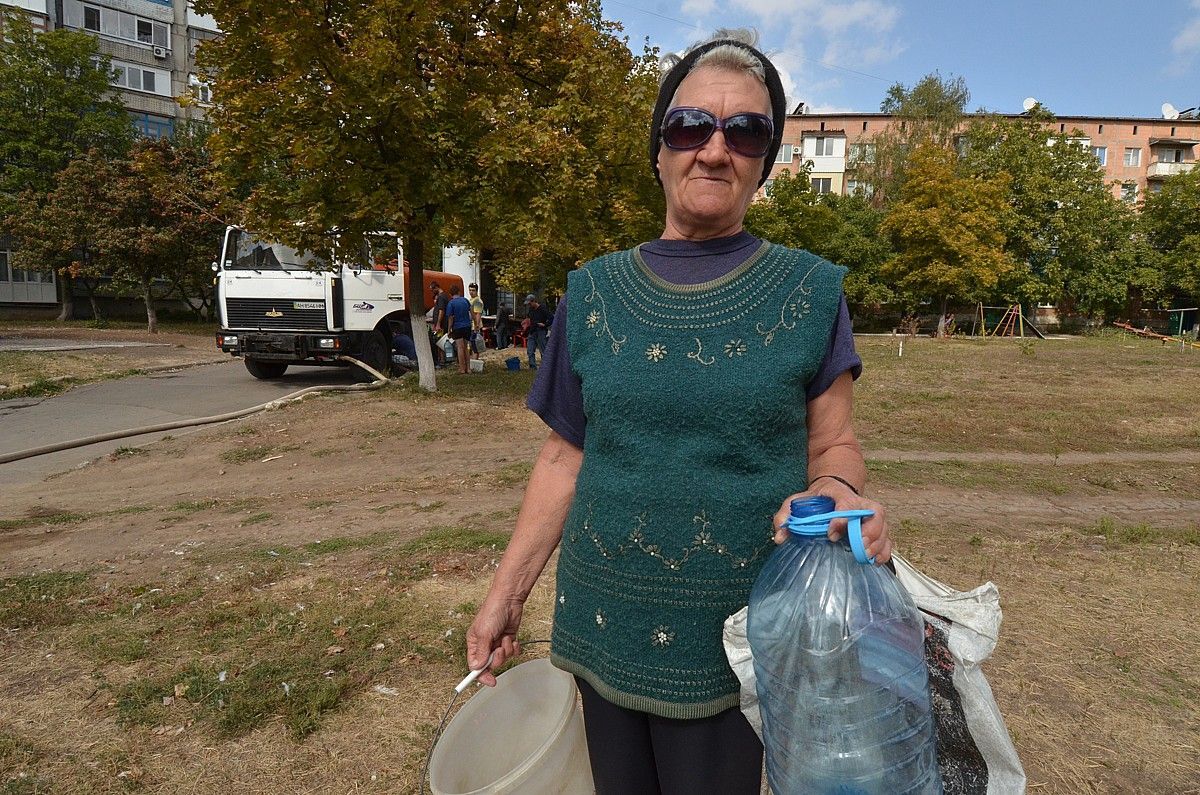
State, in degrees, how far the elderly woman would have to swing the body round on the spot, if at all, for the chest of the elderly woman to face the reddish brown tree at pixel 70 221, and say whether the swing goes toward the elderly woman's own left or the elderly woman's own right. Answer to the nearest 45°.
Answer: approximately 135° to the elderly woman's own right

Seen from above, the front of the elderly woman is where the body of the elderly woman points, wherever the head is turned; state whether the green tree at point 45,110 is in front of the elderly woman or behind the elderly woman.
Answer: behind

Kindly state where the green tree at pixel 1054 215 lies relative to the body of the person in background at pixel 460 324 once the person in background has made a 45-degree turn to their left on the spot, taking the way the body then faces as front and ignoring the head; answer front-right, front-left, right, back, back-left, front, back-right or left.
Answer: right

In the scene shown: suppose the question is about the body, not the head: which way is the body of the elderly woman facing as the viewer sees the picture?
toward the camera

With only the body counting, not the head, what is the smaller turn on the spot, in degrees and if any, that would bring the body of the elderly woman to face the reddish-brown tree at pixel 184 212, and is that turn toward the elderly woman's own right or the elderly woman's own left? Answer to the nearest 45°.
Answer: approximately 135° to the elderly woman's own right

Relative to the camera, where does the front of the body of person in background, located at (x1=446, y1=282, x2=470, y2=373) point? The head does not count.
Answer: away from the camera

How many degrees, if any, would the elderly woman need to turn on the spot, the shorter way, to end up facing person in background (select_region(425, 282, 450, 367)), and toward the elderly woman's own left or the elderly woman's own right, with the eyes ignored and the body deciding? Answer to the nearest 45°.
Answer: approximately 180°

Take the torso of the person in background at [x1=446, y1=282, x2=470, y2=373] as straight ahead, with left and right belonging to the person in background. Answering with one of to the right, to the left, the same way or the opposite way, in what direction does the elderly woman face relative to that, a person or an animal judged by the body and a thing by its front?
the opposite way

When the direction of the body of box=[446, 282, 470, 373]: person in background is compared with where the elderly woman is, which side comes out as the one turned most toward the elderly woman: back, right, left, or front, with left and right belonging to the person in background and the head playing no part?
back

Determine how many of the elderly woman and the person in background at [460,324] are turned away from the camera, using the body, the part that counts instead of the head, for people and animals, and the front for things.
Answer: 1

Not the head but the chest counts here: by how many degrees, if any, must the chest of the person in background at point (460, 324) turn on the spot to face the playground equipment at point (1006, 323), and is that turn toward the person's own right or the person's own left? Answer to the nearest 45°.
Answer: approximately 45° to the person's own right

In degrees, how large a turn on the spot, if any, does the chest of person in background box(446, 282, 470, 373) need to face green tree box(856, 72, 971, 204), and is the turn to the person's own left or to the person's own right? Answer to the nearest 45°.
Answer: approximately 45° to the person's own right
